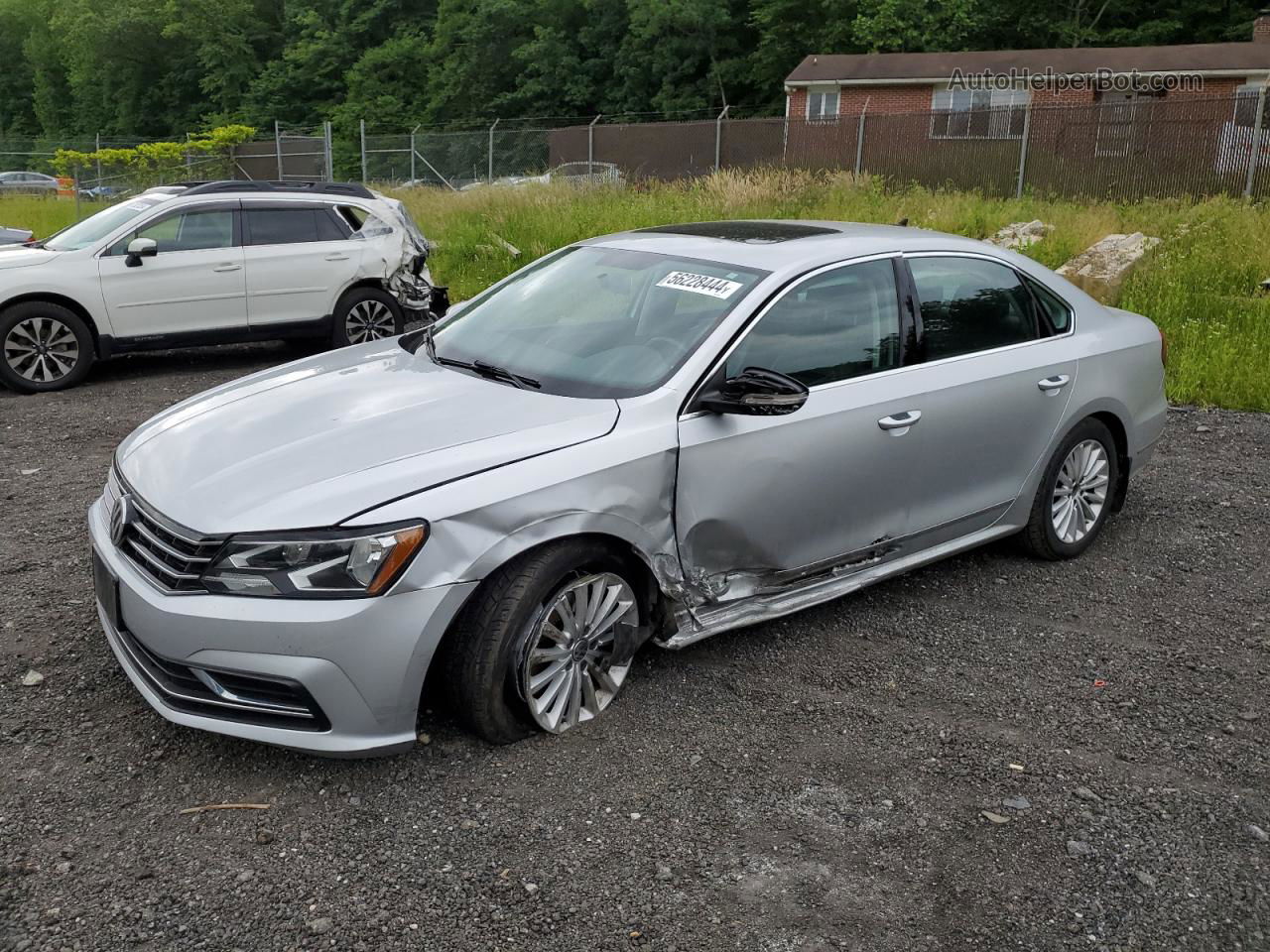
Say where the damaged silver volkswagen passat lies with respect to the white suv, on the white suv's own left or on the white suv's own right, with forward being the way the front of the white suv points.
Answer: on the white suv's own left

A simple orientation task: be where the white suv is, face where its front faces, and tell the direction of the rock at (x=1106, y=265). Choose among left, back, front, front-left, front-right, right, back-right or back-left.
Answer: back

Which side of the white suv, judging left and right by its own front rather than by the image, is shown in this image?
left

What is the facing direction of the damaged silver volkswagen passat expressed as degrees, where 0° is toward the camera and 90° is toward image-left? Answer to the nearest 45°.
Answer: approximately 45°

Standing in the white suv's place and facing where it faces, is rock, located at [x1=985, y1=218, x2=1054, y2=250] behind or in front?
behind

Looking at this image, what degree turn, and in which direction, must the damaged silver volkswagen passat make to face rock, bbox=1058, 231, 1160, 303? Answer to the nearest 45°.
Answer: approximately 180°
